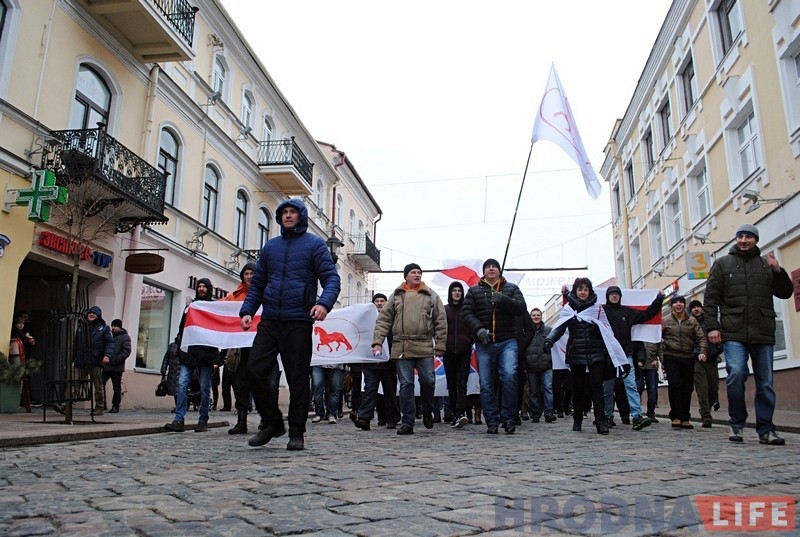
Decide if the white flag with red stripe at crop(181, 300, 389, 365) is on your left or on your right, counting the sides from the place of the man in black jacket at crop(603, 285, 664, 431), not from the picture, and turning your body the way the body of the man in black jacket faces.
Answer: on your right

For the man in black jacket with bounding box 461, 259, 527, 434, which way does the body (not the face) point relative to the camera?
toward the camera

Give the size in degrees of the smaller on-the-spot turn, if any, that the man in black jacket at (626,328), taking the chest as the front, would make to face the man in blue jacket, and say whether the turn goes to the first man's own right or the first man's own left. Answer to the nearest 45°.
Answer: approximately 45° to the first man's own right

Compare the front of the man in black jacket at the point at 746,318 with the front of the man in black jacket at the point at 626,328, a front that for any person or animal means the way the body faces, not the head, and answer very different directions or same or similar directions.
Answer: same or similar directions

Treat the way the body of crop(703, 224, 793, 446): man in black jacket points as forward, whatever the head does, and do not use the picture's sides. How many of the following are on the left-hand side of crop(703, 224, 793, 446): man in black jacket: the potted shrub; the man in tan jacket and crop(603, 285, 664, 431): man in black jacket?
0

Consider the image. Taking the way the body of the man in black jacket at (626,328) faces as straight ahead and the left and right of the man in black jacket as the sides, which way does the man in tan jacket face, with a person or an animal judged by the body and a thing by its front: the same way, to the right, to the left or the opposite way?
the same way

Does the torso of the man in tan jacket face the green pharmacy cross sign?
no

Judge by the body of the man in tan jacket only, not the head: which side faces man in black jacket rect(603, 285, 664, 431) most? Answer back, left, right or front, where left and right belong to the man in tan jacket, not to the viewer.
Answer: left

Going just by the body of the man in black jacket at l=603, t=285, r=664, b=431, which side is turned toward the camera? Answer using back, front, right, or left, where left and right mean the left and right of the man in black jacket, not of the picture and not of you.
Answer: front

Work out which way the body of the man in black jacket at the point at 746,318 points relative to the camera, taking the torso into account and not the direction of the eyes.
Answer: toward the camera

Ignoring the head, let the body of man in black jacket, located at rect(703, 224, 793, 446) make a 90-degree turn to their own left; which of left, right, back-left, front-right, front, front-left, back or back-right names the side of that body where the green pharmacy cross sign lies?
back

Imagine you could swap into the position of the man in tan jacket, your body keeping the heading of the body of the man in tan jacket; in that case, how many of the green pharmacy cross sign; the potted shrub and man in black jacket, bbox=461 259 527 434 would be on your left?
1

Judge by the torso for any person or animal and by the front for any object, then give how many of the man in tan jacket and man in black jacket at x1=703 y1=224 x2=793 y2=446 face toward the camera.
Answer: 2

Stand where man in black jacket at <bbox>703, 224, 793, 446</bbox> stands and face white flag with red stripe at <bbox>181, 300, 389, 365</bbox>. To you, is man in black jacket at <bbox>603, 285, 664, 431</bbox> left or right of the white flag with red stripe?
right

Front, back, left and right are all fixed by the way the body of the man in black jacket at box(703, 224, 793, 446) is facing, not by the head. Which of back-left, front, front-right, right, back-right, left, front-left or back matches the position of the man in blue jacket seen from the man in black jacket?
front-right

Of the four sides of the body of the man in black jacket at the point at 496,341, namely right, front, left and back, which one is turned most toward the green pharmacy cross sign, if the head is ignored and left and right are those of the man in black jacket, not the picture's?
right

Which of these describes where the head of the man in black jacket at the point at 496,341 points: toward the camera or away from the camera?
toward the camera

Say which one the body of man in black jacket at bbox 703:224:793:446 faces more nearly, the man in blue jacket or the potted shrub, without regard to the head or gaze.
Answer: the man in blue jacket
